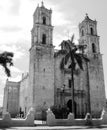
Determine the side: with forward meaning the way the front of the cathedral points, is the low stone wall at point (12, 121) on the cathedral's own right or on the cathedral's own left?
on the cathedral's own right

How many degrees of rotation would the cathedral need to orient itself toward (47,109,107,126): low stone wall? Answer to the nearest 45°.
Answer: approximately 45° to its right

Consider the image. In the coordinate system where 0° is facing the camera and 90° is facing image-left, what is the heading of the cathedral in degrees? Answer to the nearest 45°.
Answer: approximately 315°
